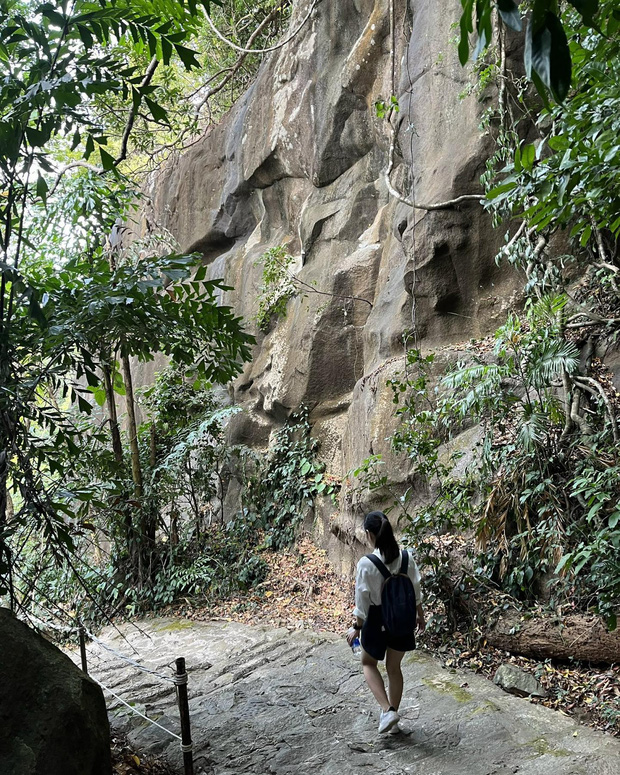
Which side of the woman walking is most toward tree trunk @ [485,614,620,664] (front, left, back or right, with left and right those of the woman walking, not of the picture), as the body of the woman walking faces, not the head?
right

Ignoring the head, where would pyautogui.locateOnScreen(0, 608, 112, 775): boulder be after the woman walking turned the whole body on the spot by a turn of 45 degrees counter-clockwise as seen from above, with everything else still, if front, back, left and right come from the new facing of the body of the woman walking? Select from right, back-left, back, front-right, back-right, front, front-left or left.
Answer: front-left

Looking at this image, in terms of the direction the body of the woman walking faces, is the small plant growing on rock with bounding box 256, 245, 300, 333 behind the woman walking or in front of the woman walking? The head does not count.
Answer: in front

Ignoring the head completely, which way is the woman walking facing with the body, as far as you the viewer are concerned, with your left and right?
facing away from the viewer and to the left of the viewer

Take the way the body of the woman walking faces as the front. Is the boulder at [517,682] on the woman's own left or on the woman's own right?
on the woman's own right
